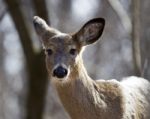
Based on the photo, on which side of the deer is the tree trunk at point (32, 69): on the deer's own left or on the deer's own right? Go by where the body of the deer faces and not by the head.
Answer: on the deer's own right

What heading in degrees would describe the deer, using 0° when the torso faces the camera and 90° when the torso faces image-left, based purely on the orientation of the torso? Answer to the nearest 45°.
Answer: approximately 45°
